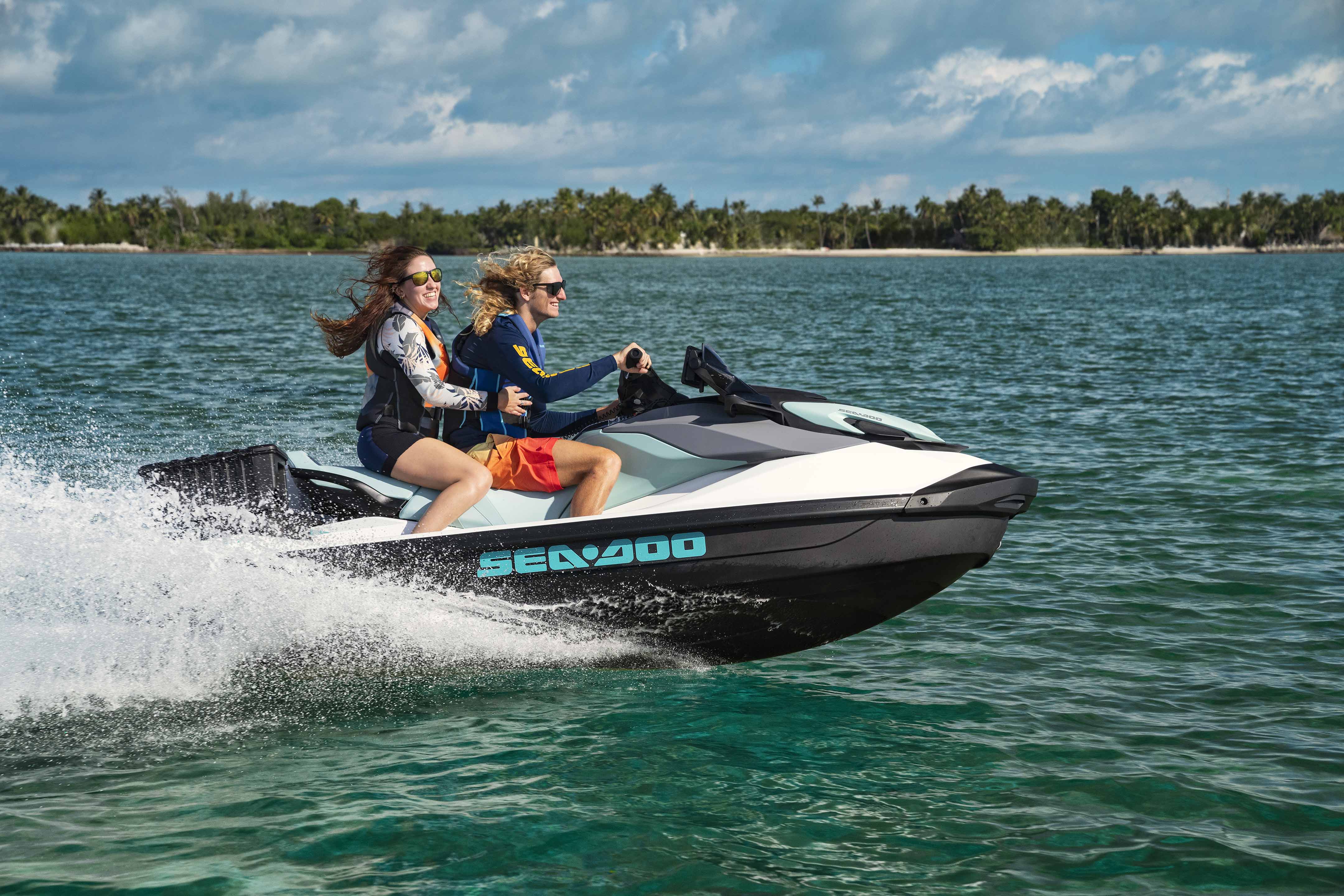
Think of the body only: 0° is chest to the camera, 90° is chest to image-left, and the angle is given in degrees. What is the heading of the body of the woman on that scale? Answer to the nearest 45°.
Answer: approximately 270°

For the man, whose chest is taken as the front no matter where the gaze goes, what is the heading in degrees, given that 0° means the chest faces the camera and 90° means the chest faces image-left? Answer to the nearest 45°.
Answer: approximately 270°

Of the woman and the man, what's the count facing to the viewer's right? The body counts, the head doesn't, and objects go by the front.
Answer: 2

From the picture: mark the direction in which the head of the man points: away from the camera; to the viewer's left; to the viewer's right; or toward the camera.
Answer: to the viewer's right
